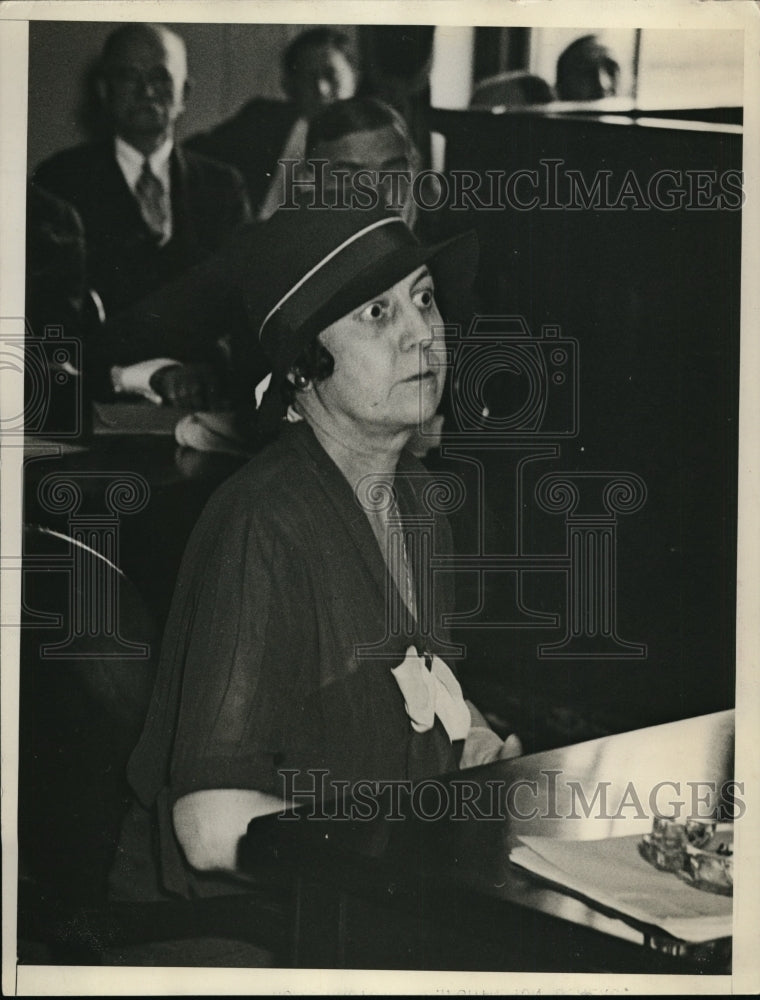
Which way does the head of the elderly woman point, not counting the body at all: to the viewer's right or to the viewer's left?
to the viewer's right

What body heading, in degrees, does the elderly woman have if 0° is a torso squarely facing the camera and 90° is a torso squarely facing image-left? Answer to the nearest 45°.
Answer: approximately 315°
